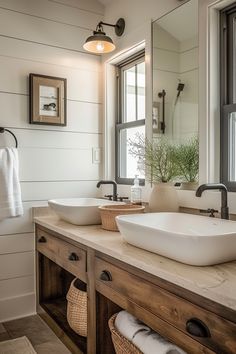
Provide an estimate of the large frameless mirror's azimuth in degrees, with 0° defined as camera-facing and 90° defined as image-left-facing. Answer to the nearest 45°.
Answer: approximately 45°

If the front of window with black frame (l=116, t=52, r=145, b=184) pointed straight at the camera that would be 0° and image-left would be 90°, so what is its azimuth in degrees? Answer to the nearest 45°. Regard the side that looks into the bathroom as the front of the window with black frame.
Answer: approximately 45°

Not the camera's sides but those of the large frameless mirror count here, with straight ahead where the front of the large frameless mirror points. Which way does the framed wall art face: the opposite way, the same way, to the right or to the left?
to the left

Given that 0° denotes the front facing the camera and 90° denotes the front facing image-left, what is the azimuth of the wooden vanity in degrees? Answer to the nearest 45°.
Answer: approximately 45°

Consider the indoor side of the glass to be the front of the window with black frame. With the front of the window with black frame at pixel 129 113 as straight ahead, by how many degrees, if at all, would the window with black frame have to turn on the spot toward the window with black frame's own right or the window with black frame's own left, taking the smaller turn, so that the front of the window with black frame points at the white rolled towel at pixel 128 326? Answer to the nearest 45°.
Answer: approximately 45° to the window with black frame's own left

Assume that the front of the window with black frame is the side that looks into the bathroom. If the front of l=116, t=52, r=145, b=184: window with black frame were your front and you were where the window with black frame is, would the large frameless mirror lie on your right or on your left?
on your left
